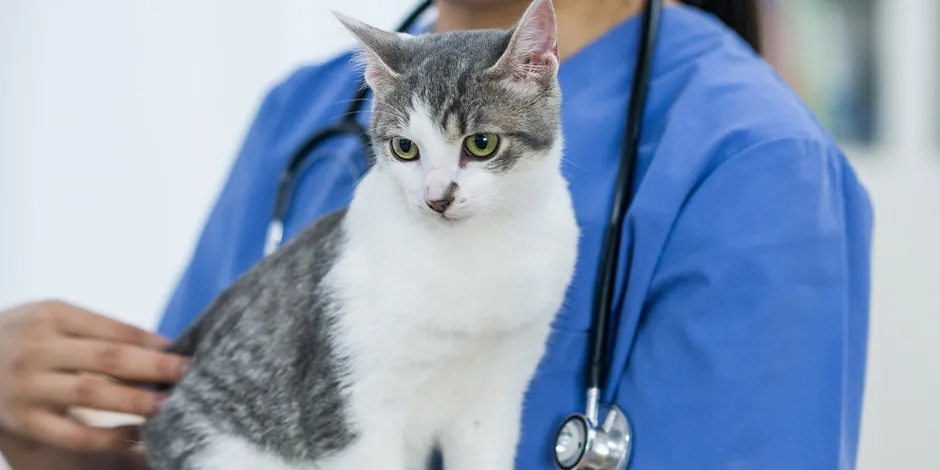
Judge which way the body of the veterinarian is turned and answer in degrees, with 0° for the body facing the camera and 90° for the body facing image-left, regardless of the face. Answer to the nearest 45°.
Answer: approximately 45°
